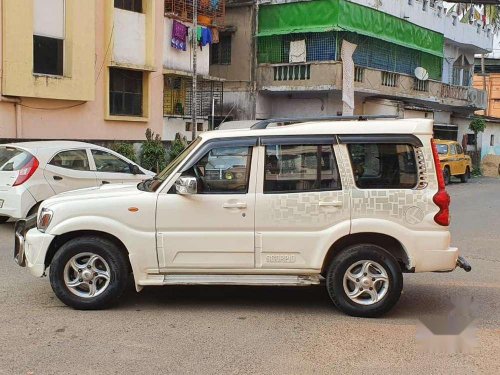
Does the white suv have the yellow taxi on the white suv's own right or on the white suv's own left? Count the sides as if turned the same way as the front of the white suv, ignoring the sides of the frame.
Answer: on the white suv's own right

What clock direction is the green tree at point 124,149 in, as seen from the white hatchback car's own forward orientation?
The green tree is roughly at 11 o'clock from the white hatchback car.

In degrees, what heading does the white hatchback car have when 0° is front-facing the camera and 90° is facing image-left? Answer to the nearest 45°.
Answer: approximately 225°

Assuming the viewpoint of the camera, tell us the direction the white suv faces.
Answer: facing to the left of the viewer

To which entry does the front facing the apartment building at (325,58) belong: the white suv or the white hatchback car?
the white hatchback car

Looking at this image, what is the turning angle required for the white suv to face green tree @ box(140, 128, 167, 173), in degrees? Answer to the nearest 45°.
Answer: approximately 90° to its right

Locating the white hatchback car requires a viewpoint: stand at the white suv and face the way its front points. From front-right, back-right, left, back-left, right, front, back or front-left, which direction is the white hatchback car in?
front-right

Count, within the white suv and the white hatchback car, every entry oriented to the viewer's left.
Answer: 1

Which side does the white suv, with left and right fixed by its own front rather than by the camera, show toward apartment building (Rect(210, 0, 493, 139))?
right

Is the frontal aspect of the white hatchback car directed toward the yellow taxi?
yes

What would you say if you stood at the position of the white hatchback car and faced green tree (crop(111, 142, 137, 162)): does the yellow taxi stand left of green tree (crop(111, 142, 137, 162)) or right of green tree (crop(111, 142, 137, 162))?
right
